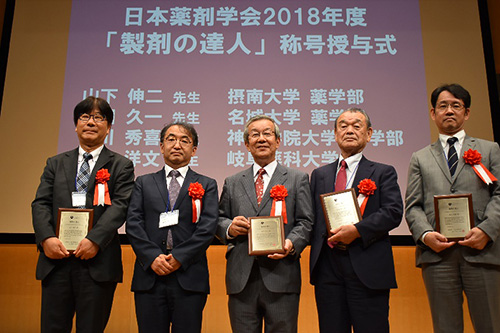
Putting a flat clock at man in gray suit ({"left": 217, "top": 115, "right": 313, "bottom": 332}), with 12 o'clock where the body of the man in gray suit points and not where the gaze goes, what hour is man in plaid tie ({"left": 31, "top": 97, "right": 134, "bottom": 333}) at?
The man in plaid tie is roughly at 3 o'clock from the man in gray suit.

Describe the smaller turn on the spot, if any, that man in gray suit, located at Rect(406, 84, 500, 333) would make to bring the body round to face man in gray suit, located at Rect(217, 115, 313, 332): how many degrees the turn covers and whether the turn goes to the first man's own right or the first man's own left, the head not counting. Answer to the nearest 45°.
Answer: approximately 45° to the first man's own right

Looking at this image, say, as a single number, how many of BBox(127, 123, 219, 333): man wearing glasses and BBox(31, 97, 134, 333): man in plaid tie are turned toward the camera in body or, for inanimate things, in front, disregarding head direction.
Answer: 2

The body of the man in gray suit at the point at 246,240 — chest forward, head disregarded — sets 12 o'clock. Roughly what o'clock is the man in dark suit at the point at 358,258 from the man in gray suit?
The man in dark suit is roughly at 9 o'clock from the man in gray suit.

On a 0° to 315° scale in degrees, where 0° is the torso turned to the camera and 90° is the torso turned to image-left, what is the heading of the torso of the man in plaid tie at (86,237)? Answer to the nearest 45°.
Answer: approximately 0°
